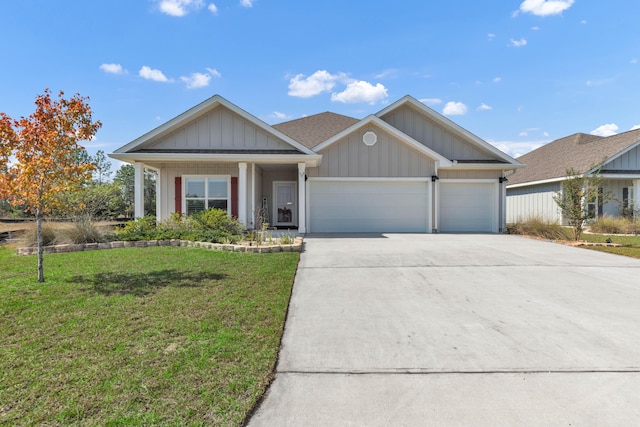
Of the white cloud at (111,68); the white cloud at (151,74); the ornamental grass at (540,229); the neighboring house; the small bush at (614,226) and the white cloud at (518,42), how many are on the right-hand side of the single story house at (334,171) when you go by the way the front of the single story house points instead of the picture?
2

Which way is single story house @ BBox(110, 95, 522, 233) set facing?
toward the camera

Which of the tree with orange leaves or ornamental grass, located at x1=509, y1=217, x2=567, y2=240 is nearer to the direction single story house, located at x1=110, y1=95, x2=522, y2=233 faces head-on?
the tree with orange leaves

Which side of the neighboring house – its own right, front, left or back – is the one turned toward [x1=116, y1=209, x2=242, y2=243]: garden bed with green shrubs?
right

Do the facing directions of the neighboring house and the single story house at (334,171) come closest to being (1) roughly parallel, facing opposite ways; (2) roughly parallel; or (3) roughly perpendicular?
roughly parallel

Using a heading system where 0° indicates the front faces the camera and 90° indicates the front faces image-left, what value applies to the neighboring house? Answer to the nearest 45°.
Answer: approximately 315°

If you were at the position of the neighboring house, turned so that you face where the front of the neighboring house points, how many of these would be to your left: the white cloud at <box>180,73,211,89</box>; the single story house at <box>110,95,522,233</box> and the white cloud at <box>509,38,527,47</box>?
0

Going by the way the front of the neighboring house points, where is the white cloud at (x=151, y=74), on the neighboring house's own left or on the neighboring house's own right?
on the neighboring house's own right

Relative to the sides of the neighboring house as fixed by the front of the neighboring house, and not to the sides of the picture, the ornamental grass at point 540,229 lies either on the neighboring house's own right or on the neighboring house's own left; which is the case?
on the neighboring house's own right

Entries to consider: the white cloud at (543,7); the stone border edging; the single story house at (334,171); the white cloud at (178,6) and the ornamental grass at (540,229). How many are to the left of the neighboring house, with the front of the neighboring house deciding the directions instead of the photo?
0

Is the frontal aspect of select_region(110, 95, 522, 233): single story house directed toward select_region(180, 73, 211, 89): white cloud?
no

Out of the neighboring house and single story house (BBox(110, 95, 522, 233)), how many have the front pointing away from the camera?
0

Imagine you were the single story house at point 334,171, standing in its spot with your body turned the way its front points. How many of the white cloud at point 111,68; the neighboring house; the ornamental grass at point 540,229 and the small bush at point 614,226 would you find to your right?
1
